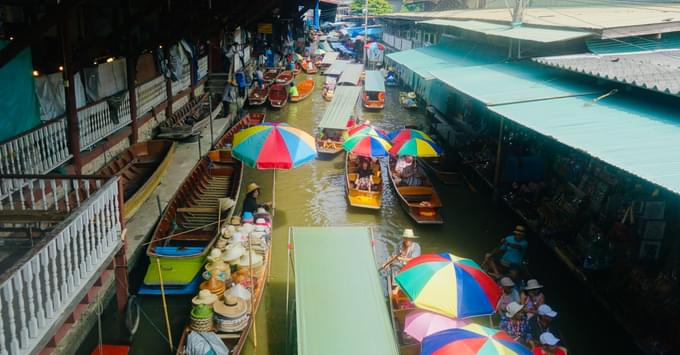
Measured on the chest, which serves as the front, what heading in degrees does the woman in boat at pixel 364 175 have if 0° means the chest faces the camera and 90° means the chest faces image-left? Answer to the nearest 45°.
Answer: approximately 0°

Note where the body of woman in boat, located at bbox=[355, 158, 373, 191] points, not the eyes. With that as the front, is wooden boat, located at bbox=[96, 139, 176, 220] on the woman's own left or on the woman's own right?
on the woman's own right

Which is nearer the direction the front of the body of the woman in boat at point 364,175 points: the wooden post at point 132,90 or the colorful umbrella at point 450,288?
the colorful umbrella

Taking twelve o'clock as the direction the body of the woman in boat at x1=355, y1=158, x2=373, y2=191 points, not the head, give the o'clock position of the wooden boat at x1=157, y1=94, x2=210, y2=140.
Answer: The wooden boat is roughly at 4 o'clock from the woman in boat.

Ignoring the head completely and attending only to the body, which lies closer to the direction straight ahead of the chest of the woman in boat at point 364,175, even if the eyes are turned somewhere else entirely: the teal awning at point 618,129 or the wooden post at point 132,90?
the teal awning
